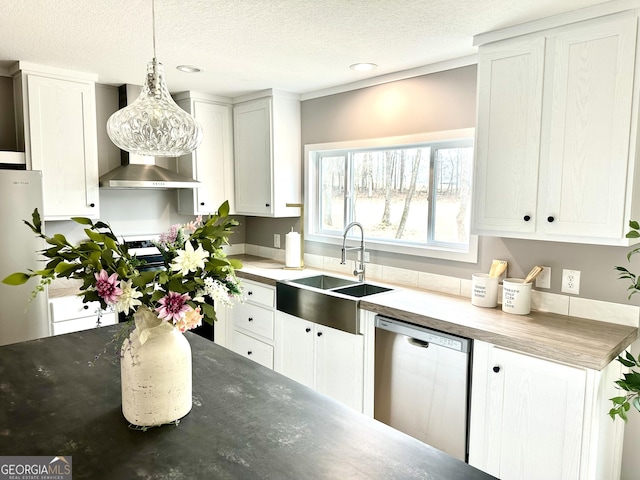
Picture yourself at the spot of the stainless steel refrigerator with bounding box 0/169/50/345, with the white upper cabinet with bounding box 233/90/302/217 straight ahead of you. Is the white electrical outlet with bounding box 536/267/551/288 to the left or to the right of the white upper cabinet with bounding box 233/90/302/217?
right

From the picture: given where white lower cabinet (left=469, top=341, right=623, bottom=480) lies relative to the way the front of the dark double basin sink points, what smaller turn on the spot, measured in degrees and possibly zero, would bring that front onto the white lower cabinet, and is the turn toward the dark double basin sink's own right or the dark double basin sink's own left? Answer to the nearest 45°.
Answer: approximately 90° to the dark double basin sink's own left

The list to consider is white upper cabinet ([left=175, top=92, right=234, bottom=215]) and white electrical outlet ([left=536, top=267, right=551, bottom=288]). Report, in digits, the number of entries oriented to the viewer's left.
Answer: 0

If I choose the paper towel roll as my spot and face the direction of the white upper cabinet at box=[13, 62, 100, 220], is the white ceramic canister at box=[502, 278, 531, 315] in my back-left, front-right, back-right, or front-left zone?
back-left

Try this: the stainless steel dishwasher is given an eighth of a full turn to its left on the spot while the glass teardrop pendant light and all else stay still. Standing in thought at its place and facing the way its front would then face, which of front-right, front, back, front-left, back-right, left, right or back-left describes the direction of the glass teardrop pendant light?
front-right

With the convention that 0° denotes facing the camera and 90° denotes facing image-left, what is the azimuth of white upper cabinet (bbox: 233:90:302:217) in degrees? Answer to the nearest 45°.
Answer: approximately 45°

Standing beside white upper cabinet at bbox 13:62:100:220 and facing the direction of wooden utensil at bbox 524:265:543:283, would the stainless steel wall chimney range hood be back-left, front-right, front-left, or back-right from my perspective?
front-left

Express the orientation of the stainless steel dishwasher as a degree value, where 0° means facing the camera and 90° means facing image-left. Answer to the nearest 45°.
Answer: approximately 45°

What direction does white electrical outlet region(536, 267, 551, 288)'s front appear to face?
toward the camera

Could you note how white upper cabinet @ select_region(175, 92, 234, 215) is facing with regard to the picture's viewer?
facing the viewer and to the right of the viewer
